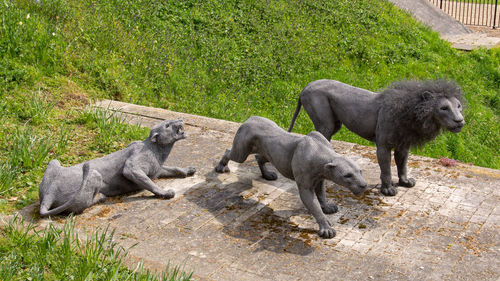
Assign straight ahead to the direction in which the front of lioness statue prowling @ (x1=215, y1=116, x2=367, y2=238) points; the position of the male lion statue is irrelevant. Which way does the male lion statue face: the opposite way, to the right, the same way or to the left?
the same way

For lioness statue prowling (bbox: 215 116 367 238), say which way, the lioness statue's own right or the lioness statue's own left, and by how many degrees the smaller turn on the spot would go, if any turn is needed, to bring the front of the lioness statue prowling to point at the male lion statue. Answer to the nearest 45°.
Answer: approximately 90° to the lioness statue's own left

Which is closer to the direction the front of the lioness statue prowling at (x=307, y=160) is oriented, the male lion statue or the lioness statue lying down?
the male lion statue

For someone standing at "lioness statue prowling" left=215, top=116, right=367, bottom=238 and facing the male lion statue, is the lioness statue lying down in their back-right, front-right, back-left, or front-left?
back-left

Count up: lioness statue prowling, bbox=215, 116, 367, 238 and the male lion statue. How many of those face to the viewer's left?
0

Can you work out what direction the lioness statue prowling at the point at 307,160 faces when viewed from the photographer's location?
facing the viewer and to the right of the viewer

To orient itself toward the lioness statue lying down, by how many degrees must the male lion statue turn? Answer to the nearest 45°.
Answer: approximately 135° to its right

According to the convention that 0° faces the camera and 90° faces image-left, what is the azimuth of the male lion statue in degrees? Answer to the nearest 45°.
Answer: approximately 315°

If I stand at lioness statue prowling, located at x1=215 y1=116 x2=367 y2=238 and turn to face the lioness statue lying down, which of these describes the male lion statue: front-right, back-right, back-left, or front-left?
back-right

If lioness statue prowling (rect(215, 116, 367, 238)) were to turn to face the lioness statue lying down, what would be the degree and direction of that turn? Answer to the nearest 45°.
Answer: approximately 135° to its right

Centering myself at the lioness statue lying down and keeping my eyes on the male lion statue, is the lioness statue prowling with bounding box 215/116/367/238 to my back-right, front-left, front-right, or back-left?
front-right

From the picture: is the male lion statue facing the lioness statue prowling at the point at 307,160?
no
